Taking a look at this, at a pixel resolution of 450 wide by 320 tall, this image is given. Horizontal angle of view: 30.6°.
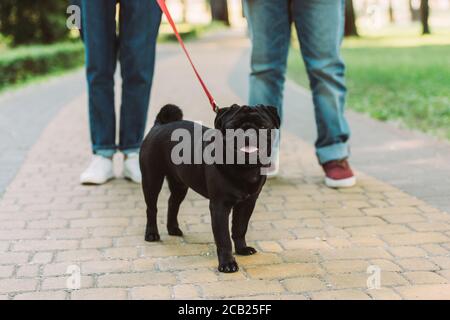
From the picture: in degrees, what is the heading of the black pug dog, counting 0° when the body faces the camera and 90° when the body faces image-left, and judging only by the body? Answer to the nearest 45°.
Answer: approximately 315°

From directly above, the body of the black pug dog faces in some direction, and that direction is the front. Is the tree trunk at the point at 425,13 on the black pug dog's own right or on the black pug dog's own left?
on the black pug dog's own left
